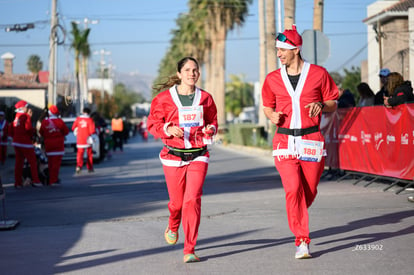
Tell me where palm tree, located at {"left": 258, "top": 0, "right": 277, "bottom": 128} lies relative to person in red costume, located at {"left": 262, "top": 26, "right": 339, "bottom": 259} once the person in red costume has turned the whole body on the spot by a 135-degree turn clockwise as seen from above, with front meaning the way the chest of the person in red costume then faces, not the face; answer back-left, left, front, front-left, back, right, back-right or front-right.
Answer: front-right

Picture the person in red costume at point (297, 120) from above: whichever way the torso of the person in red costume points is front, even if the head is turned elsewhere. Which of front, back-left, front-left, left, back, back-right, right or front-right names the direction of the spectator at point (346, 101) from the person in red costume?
back

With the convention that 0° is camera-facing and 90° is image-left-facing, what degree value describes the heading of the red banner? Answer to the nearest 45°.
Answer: approximately 45°

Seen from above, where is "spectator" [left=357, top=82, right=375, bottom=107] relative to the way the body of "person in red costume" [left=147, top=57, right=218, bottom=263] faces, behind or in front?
behind

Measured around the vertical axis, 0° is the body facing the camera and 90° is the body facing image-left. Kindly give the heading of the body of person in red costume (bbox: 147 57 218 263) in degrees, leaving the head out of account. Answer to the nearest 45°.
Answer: approximately 0°

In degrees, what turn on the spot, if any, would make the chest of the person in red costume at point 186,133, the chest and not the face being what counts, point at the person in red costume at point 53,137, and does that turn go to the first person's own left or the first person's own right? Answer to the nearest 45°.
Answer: approximately 180°

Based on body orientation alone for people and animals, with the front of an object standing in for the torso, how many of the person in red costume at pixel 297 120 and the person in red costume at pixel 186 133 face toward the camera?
2

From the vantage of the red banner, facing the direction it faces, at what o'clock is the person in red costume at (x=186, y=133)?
The person in red costume is roughly at 11 o'clock from the red banner.

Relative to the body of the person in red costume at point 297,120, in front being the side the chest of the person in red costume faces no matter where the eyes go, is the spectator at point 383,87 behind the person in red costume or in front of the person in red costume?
behind
